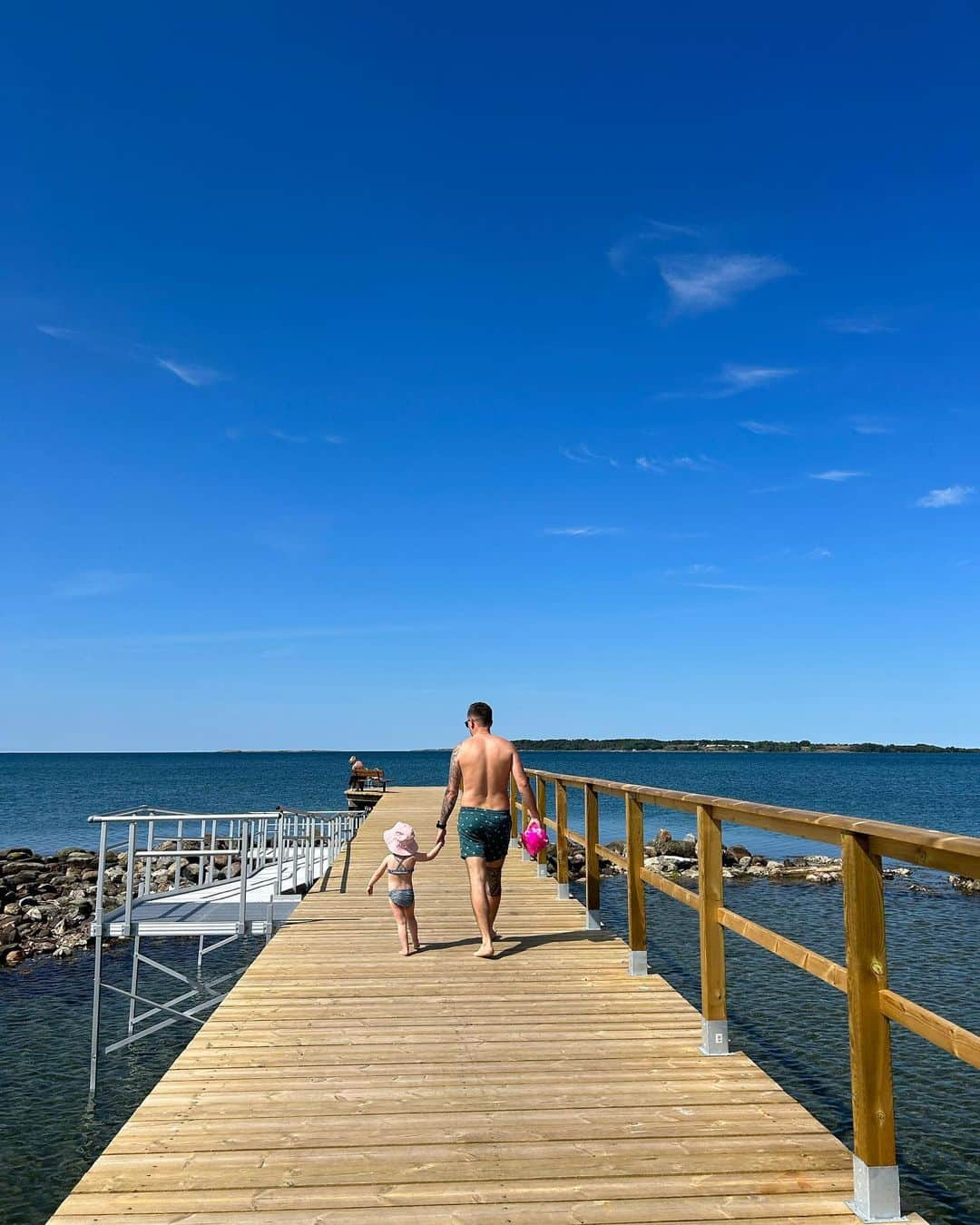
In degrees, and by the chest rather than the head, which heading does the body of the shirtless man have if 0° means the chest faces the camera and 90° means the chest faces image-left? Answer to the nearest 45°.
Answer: approximately 180°

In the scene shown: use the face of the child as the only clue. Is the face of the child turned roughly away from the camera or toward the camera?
away from the camera

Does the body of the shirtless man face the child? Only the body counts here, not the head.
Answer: no
